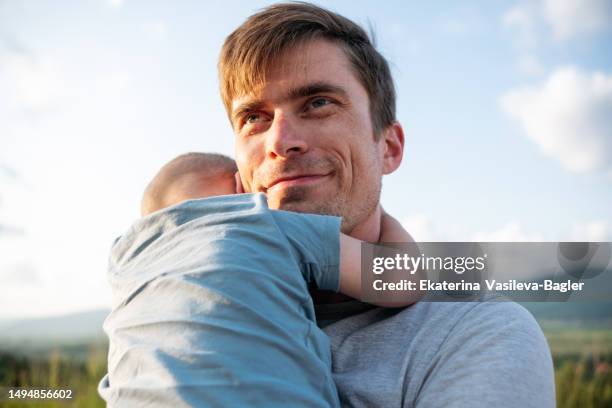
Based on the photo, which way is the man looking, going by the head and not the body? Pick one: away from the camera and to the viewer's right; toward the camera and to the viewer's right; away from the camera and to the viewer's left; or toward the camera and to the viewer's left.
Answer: toward the camera and to the viewer's left

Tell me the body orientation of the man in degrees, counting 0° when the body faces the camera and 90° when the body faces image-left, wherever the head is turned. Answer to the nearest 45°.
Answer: approximately 45°
